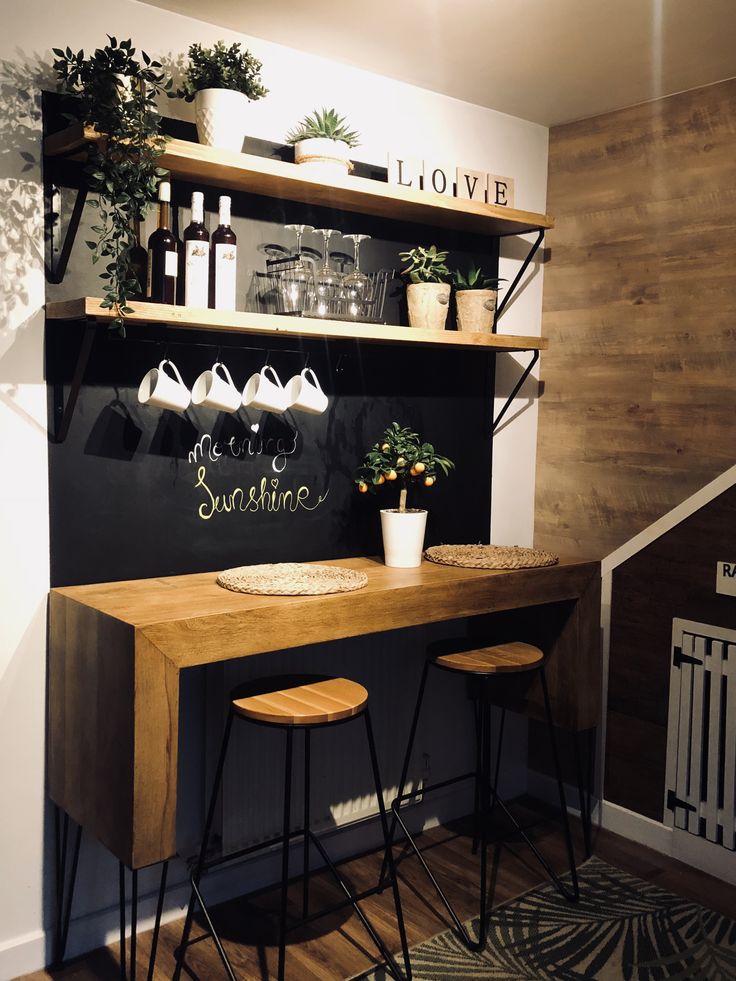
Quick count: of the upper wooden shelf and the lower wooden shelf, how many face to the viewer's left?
0

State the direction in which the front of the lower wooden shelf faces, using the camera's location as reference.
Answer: facing the viewer and to the right of the viewer
